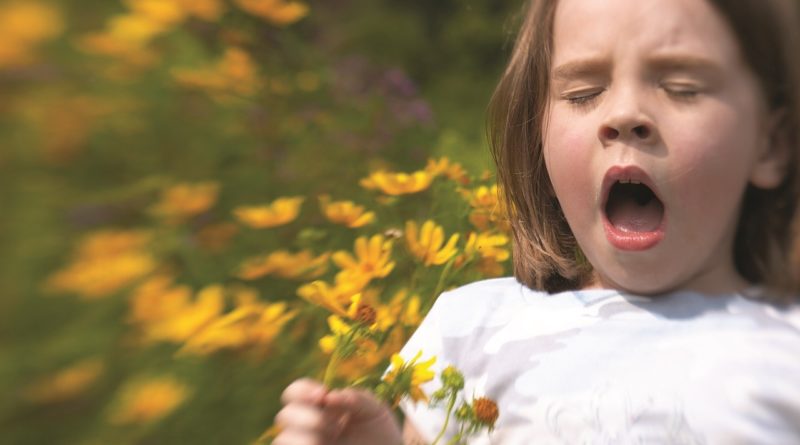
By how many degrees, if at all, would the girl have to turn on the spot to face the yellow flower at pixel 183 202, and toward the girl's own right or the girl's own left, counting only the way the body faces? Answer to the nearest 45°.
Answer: approximately 90° to the girl's own right

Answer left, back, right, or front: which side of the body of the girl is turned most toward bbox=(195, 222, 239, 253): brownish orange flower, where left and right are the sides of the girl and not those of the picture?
right

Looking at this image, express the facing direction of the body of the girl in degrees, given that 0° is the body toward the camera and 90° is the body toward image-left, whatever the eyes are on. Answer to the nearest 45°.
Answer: approximately 0°
